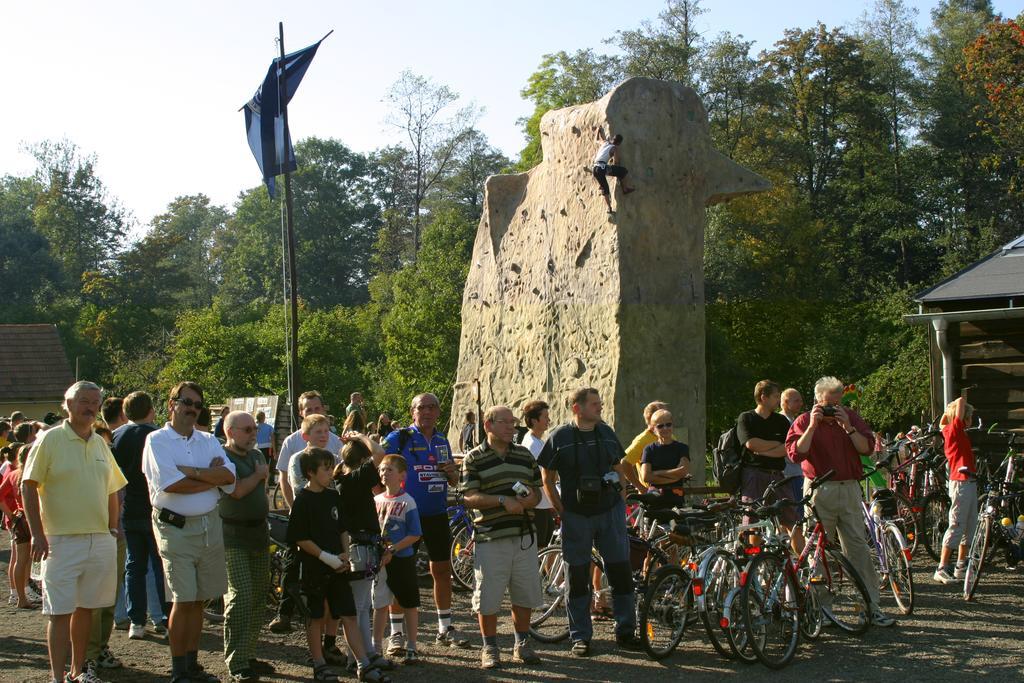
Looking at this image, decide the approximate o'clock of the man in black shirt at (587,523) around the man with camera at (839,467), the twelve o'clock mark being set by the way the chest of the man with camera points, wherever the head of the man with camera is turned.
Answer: The man in black shirt is roughly at 2 o'clock from the man with camera.

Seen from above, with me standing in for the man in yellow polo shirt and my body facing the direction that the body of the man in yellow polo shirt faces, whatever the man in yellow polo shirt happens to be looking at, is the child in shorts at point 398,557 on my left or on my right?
on my left

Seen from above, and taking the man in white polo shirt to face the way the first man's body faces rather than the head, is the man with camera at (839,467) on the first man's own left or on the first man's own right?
on the first man's own left

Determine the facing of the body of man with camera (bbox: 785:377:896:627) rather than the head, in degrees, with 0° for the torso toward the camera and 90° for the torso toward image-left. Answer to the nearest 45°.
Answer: approximately 0°

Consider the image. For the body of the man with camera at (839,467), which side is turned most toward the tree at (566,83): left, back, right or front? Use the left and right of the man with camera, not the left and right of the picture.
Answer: back

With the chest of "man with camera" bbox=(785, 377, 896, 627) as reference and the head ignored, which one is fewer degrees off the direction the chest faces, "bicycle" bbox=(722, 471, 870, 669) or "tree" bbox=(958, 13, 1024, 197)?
the bicycle

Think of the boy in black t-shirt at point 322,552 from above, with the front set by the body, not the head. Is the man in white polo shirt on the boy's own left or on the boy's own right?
on the boy's own right

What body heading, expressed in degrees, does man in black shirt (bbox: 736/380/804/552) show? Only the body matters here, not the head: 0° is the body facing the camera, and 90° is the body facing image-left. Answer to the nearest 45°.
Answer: approximately 315°

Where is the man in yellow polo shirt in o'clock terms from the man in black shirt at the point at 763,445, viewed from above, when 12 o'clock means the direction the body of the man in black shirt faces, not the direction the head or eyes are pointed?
The man in yellow polo shirt is roughly at 3 o'clock from the man in black shirt.
